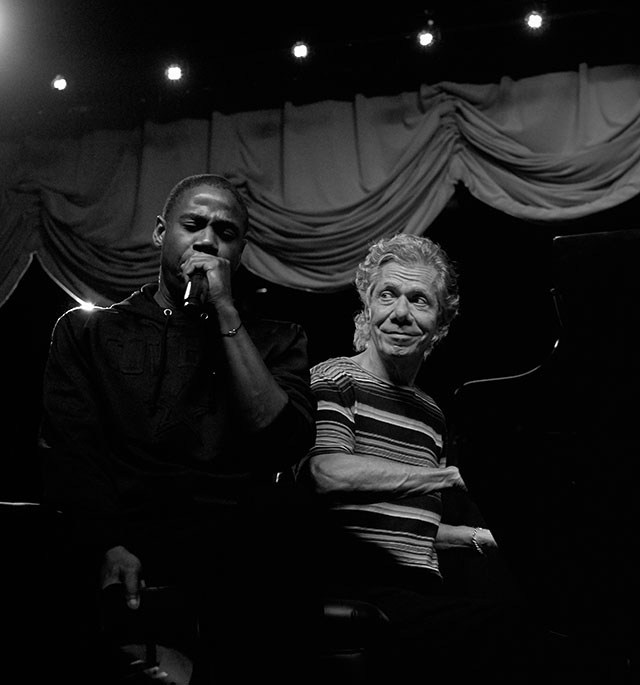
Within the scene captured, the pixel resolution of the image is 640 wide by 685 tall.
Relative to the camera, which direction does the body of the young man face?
toward the camera

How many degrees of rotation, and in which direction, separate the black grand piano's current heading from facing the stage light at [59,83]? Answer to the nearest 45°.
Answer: approximately 45° to its right

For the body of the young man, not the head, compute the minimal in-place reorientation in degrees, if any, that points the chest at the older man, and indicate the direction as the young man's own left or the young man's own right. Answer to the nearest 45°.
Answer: approximately 135° to the young man's own left

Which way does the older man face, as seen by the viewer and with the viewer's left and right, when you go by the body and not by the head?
facing the viewer and to the right of the viewer

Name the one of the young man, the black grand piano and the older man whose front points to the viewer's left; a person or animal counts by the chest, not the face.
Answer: the black grand piano

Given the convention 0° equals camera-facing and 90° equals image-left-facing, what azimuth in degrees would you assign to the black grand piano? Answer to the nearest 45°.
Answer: approximately 90°

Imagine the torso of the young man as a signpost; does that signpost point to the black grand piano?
no

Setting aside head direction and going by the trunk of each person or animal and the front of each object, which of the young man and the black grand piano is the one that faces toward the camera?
the young man
